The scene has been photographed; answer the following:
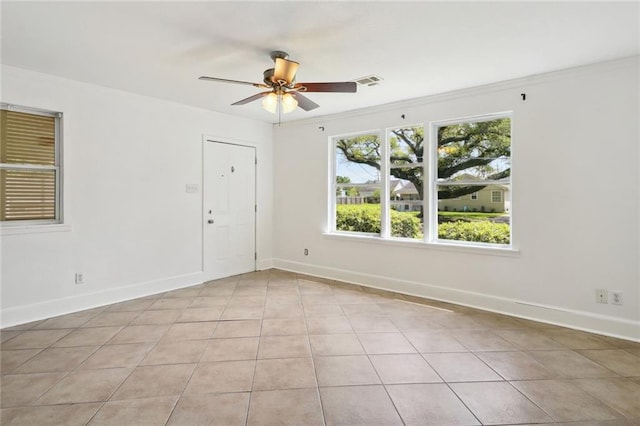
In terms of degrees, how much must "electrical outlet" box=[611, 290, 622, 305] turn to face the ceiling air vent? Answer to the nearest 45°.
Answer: approximately 45° to its right

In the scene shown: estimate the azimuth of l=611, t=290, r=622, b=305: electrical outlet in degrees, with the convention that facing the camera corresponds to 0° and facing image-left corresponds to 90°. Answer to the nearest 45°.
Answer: approximately 0°

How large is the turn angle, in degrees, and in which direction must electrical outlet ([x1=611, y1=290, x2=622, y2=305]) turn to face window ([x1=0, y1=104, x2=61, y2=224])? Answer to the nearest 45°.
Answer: approximately 45° to its right

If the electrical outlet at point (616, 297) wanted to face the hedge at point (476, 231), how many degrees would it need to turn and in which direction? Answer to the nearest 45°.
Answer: approximately 90° to its right

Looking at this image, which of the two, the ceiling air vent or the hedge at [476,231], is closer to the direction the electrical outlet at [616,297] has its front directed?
the ceiling air vent

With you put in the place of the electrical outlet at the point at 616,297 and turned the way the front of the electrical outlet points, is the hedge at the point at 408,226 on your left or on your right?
on your right

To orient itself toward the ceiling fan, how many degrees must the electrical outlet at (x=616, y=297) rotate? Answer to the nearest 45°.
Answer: approximately 45° to its right

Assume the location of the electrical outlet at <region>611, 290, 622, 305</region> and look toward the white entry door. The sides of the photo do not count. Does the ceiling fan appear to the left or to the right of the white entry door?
left
